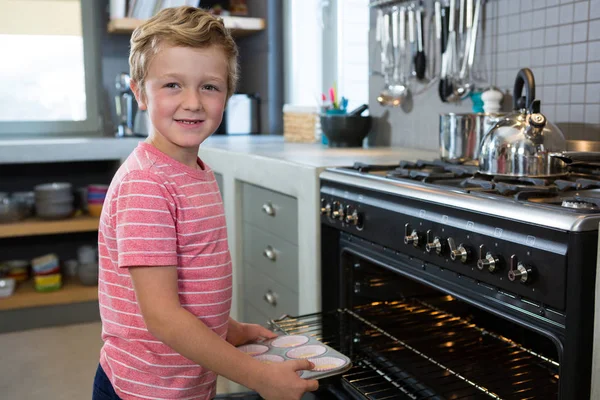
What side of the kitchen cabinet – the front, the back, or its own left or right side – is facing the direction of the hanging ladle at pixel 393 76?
back

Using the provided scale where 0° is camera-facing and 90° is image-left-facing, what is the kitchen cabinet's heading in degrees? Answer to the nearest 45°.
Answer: approximately 45°

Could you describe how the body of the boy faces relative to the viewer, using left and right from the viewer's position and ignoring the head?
facing the viewer and to the right of the viewer

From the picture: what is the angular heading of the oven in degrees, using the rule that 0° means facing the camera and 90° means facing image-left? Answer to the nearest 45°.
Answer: approximately 45°

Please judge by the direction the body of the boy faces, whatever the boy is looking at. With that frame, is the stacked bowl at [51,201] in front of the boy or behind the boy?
behind

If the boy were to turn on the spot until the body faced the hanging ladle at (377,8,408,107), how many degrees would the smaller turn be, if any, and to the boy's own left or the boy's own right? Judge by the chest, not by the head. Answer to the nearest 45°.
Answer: approximately 90° to the boy's own left

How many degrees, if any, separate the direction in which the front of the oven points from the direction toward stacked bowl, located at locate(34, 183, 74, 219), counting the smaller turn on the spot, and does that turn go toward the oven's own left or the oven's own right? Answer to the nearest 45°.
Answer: approximately 90° to the oven's own right

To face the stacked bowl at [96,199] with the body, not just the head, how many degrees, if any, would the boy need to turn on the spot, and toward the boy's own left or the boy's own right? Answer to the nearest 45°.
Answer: approximately 135° to the boy's own left
